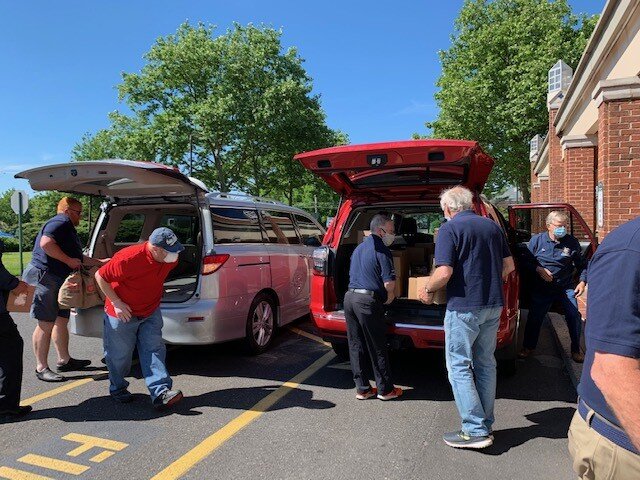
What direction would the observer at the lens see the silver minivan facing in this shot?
facing away from the viewer and to the right of the viewer

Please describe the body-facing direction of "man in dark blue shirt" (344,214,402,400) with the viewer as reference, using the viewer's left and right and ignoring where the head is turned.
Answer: facing away from the viewer and to the right of the viewer

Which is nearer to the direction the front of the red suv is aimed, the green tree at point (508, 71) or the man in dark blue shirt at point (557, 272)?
the green tree

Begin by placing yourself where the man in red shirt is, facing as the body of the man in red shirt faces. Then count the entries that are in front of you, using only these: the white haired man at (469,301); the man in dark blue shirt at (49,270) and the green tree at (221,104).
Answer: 1

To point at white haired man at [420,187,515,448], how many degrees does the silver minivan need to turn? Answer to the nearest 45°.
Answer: approximately 90° to its right

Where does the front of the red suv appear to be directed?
away from the camera

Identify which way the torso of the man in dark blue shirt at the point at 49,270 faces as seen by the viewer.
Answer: to the viewer's right

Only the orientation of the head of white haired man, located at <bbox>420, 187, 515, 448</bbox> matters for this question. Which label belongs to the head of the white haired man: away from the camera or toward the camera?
away from the camera

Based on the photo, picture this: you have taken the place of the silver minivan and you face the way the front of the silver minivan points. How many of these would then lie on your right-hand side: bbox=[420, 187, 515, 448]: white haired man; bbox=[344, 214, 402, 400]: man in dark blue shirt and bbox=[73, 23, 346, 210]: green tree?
2

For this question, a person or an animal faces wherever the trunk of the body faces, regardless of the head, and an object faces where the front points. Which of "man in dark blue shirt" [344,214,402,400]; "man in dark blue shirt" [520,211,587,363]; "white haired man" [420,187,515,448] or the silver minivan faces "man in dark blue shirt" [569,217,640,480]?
"man in dark blue shirt" [520,211,587,363]
